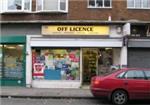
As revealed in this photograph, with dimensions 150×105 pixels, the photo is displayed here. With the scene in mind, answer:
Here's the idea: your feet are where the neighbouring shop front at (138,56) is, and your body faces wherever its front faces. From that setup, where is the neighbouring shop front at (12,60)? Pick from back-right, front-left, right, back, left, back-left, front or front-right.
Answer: right

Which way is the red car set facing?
to the viewer's right

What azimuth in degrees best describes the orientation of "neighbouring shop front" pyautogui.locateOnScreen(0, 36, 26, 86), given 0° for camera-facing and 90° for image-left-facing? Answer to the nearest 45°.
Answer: approximately 0°

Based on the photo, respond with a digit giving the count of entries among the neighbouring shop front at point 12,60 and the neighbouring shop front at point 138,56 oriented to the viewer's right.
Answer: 0

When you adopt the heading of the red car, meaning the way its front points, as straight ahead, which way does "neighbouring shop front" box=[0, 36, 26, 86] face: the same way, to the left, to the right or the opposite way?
to the right

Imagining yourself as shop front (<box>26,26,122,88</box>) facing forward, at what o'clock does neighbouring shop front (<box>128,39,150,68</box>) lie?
The neighbouring shop front is roughly at 9 o'clock from the shop front.

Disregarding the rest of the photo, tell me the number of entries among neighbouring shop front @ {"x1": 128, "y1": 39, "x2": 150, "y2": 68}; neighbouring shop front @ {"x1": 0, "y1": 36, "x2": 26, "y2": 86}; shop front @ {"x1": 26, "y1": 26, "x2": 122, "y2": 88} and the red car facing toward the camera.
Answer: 3

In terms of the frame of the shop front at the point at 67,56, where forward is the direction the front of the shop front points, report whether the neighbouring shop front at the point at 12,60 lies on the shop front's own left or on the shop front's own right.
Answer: on the shop front's own right

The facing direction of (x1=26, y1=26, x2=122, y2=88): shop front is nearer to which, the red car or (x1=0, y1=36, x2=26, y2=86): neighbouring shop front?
the red car

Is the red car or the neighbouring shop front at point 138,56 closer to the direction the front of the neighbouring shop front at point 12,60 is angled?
the red car

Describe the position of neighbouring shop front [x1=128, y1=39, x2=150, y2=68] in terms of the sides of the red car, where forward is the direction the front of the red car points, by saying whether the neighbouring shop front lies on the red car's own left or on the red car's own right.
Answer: on the red car's own left

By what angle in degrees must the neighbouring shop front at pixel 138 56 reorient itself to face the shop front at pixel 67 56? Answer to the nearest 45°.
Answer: approximately 90° to its right

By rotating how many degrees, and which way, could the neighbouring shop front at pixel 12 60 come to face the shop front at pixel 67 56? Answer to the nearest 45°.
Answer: approximately 90° to its left
